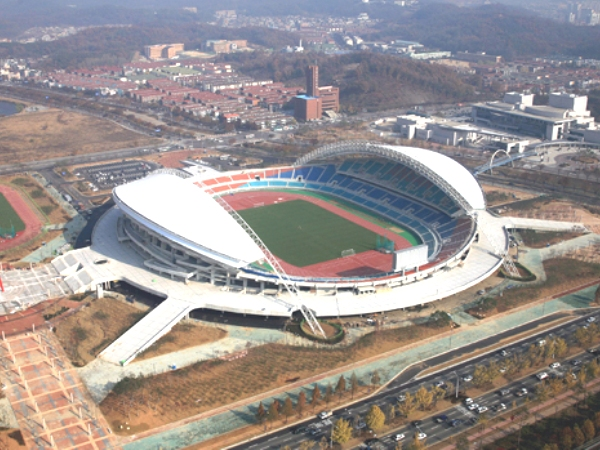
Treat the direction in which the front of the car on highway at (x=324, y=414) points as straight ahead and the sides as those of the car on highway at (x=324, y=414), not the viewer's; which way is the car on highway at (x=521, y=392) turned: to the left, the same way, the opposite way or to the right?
the opposite way

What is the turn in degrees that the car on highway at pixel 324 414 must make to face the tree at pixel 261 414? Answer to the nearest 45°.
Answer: approximately 45° to its right

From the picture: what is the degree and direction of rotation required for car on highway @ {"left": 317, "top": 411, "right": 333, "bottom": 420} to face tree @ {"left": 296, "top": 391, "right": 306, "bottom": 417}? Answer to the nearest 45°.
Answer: approximately 45° to its right

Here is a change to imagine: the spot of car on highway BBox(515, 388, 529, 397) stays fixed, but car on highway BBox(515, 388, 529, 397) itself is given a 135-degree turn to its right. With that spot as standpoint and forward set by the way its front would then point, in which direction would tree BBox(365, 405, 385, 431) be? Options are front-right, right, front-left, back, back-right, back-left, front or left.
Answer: front-right

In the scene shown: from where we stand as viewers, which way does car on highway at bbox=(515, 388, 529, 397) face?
facing away from the viewer and to the right of the viewer

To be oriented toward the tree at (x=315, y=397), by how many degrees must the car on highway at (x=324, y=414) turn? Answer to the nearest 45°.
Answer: approximately 90° to its right

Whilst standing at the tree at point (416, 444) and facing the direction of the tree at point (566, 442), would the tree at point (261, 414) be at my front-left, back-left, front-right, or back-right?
back-left

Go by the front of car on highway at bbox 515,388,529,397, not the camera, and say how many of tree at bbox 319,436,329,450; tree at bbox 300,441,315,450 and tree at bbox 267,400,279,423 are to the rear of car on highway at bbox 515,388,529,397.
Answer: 3

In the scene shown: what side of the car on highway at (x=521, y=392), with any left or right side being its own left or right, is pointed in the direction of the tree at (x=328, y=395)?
back

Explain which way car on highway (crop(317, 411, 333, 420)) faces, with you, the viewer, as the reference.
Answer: facing the viewer and to the left of the viewer

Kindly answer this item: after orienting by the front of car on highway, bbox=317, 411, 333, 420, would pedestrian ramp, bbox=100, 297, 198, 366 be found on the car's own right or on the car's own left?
on the car's own right

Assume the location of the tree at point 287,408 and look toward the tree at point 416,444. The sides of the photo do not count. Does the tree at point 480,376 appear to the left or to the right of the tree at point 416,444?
left

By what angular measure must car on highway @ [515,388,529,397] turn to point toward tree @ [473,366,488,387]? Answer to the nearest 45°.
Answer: approximately 135° to its left

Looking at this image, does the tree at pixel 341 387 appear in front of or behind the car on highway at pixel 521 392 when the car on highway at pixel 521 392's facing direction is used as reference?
behind

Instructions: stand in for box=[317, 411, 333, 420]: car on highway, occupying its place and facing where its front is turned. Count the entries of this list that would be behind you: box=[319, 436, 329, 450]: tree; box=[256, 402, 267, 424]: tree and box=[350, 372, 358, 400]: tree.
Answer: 1

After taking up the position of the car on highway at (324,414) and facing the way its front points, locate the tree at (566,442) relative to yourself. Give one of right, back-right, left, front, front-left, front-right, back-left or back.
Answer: back-left

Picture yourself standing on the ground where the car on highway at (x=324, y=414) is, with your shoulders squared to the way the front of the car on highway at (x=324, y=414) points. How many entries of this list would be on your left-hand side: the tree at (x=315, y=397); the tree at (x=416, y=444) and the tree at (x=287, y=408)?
1
